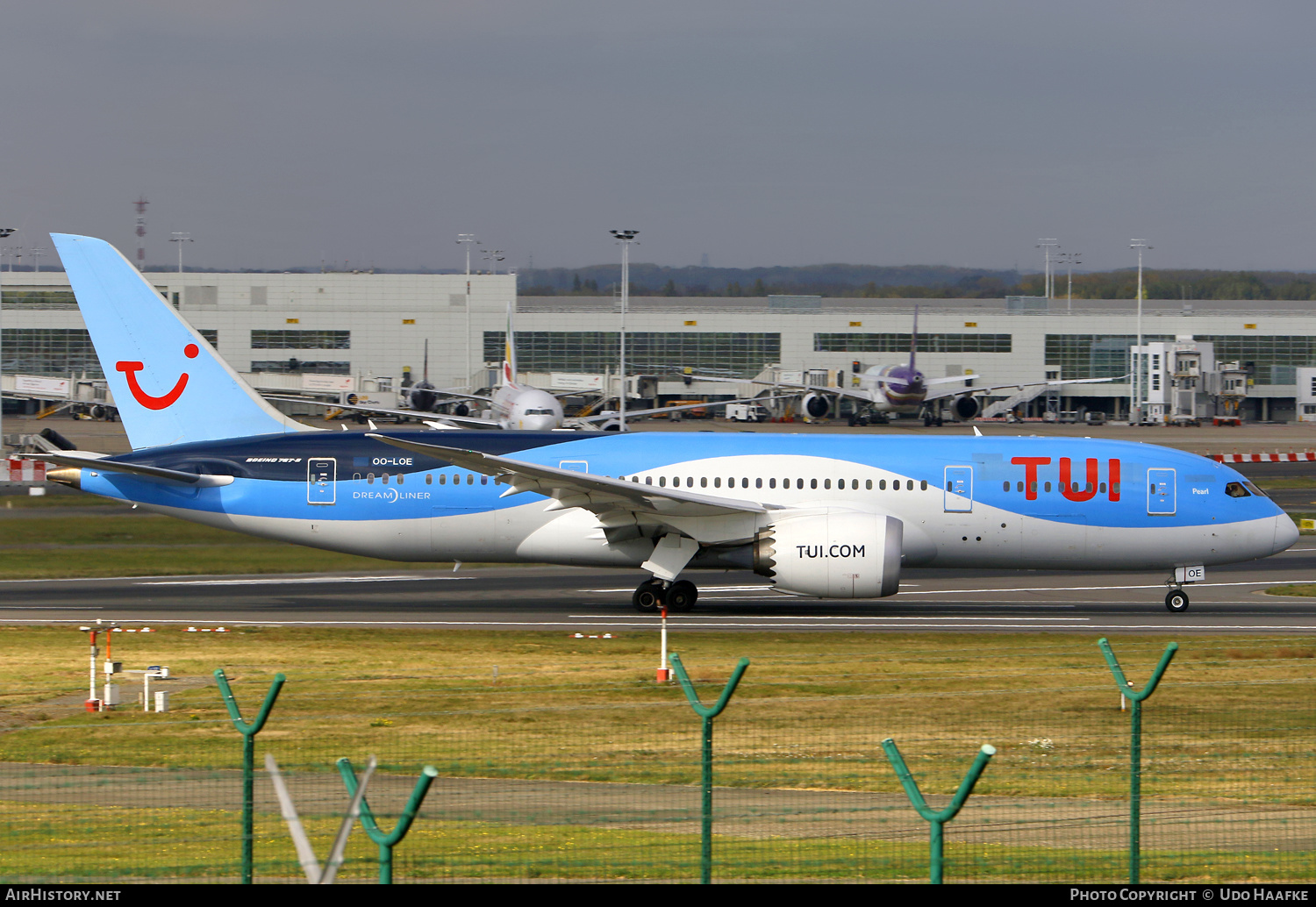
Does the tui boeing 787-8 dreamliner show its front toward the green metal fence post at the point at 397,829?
no

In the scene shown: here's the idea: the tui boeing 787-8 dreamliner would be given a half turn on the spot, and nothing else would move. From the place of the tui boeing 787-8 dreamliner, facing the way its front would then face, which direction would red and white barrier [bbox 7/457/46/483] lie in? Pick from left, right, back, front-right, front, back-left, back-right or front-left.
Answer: front-right

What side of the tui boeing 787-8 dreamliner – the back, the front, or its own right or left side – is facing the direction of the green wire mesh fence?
right

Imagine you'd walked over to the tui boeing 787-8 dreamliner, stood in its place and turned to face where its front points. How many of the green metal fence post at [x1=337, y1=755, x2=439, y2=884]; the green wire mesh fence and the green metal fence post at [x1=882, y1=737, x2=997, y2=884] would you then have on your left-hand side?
0

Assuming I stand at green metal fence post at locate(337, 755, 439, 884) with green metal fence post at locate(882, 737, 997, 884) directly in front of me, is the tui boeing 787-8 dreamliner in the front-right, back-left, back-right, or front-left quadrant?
front-left

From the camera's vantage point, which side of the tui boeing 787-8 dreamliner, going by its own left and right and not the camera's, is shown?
right

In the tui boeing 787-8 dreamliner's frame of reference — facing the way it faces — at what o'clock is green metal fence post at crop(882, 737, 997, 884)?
The green metal fence post is roughly at 3 o'clock from the tui boeing 787-8 dreamliner.
